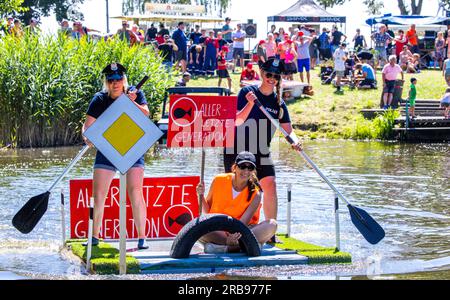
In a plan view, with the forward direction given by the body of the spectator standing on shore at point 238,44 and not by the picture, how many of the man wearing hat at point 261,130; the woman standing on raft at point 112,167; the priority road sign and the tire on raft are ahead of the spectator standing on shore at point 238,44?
4

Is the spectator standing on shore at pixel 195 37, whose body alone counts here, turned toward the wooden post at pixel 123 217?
yes

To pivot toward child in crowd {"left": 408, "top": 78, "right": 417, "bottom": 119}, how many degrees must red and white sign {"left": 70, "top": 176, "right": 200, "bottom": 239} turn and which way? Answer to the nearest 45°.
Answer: approximately 135° to its left

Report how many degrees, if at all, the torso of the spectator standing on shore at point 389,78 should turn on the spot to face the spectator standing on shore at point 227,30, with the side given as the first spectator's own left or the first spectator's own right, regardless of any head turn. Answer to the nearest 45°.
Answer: approximately 135° to the first spectator's own right

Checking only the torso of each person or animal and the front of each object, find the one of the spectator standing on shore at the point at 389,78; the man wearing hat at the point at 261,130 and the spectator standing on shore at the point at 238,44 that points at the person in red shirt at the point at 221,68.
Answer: the spectator standing on shore at the point at 238,44

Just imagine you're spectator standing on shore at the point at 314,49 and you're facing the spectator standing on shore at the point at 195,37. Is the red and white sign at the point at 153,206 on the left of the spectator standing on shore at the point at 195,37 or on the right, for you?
left

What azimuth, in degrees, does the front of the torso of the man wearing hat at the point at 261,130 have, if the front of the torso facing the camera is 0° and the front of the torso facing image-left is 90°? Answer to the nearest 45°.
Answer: approximately 0°

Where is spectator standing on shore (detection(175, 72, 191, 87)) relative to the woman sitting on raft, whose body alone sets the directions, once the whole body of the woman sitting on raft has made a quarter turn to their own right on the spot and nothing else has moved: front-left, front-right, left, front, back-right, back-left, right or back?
right

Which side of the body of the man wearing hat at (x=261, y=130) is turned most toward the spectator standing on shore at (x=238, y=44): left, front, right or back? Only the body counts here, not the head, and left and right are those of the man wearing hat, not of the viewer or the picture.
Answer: back
